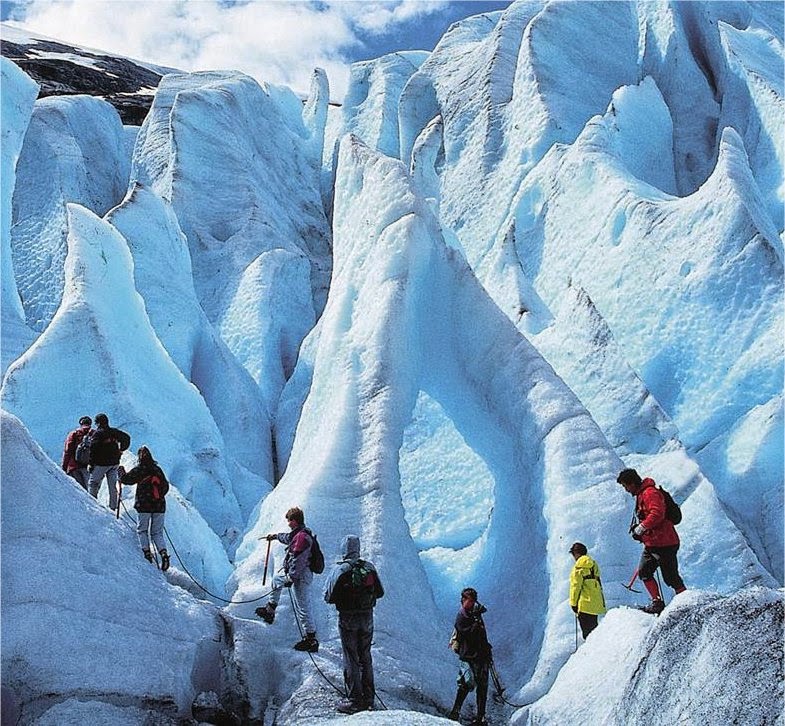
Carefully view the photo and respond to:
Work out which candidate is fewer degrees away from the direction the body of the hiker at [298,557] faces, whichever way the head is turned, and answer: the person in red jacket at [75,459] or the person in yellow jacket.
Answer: the person in red jacket

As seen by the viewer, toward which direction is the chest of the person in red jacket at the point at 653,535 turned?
to the viewer's left

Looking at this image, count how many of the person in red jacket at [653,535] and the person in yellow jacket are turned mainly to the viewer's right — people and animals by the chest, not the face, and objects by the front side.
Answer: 0

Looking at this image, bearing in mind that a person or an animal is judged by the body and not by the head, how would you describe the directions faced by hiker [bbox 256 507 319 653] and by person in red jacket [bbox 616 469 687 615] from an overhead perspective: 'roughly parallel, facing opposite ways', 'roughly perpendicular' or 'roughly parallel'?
roughly parallel

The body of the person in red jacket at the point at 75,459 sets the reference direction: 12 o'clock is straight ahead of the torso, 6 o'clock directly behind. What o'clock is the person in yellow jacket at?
The person in yellow jacket is roughly at 4 o'clock from the person in red jacket.

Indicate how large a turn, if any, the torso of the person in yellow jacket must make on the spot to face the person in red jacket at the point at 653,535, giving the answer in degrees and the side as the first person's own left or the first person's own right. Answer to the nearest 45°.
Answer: approximately 180°

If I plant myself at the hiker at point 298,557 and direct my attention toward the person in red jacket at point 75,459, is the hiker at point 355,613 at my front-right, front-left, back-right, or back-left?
back-left

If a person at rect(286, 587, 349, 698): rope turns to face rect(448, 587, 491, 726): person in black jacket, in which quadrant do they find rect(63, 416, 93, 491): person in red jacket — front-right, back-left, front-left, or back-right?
back-left

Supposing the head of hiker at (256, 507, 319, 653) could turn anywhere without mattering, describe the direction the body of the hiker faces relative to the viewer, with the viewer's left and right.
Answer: facing to the left of the viewer

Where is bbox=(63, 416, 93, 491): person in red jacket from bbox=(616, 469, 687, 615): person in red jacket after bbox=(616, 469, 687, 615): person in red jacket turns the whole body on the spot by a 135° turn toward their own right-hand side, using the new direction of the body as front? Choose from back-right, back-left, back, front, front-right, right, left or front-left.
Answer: back-left

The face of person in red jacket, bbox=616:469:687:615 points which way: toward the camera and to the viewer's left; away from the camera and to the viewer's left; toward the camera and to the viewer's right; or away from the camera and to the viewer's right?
toward the camera and to the viewer's left

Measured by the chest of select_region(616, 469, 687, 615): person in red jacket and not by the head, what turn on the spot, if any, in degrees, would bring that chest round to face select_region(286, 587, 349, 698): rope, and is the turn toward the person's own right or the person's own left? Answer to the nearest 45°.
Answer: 0° — they already face it
